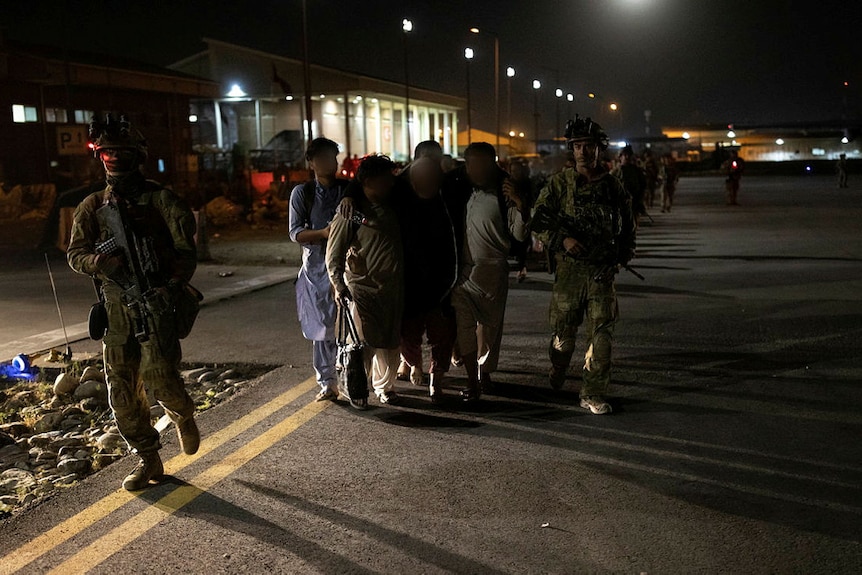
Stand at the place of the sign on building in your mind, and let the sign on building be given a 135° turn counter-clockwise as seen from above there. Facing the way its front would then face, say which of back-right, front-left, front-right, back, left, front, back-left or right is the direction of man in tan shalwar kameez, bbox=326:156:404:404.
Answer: back-right

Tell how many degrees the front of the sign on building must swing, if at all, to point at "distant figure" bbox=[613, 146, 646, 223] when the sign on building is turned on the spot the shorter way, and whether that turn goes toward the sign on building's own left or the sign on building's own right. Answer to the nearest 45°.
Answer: approximately 45° to the sign on building's own left

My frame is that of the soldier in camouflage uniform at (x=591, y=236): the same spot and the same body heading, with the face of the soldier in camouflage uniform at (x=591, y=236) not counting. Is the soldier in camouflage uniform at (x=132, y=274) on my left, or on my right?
on my right

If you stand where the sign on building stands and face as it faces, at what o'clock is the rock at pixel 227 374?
The rock is roughly at 12 o'clock from the sign on building.

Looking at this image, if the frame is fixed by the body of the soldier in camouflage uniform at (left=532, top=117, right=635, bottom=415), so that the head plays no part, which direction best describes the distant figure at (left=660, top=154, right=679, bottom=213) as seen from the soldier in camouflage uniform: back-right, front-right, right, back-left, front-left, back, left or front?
back

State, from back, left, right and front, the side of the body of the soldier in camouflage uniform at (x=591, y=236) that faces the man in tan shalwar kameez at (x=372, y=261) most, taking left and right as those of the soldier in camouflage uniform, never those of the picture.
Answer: right

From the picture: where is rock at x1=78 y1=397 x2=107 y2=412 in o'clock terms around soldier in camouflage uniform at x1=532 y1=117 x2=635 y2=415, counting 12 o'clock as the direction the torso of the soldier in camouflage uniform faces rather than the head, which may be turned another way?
The rock is roughly at 3 o'clock from the soldier in camouflage uniform.

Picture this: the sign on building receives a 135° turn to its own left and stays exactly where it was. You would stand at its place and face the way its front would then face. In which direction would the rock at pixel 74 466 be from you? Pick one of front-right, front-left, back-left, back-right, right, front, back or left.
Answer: back-right

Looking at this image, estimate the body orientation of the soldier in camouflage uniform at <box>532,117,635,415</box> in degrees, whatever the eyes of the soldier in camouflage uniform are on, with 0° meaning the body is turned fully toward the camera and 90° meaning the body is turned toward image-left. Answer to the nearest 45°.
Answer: approximately 0°

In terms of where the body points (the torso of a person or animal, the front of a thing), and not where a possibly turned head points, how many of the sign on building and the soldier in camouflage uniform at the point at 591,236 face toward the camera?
2

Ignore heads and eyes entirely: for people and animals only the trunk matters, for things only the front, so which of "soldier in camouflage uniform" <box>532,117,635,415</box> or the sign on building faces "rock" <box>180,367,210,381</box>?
the sign on building

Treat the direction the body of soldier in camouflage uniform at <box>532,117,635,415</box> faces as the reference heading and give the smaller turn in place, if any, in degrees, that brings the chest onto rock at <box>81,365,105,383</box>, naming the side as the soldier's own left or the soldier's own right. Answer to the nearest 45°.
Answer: approximately 90° to the soldier's own right

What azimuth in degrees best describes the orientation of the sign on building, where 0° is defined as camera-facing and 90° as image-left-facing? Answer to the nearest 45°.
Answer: approximately 0°
